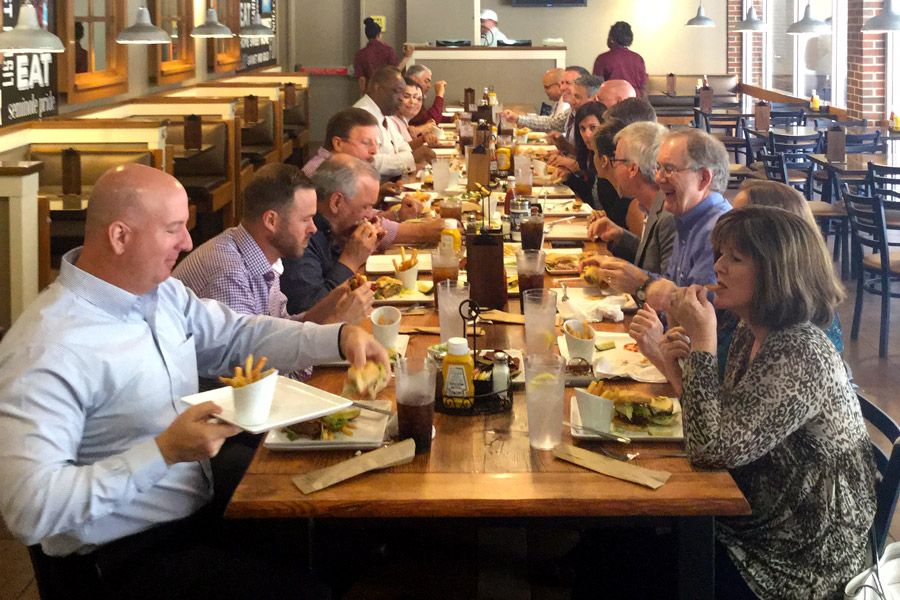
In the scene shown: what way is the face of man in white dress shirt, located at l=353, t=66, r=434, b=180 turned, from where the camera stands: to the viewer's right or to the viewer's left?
to the viewer's right

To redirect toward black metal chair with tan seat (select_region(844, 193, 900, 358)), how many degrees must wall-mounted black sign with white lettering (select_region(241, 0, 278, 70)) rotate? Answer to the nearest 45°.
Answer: approximately 45° to its right

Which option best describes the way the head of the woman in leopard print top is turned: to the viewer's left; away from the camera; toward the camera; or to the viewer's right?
to the viewer's left

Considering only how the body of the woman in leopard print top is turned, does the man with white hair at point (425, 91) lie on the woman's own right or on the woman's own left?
on the woman's own right

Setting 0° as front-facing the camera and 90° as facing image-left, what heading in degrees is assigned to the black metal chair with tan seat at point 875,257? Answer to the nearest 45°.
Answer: approximately 225°

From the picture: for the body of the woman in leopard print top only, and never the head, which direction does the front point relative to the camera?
to the viewer's left

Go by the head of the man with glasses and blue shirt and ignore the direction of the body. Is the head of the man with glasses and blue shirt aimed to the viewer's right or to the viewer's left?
to the viewer's left

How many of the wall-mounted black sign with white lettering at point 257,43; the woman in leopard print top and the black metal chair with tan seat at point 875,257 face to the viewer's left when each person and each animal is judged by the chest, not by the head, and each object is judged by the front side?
1

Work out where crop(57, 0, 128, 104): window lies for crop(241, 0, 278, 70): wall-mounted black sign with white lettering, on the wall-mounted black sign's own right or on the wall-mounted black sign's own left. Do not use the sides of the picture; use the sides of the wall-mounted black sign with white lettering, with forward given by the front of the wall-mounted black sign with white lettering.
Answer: on the wall-mounted black sign's own right

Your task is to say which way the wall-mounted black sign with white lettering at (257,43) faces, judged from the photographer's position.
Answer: facing the viewer and to the right of the viewer

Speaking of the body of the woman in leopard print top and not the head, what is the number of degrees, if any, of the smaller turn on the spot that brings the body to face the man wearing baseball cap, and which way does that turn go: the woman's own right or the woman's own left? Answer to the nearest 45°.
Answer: approximately 90° to the woman's own right
